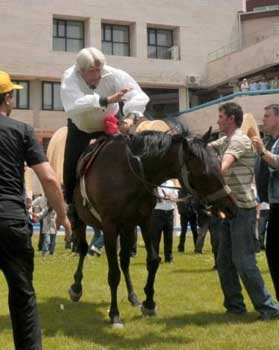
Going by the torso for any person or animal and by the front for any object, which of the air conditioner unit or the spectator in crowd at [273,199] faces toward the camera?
the air conditioner unit

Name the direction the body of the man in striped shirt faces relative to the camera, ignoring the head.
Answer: to the viewer's left

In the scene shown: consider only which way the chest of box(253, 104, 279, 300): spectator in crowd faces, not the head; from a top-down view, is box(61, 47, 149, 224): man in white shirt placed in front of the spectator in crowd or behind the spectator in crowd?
in front

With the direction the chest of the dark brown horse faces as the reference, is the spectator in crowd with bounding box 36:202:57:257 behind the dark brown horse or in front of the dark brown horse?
behind

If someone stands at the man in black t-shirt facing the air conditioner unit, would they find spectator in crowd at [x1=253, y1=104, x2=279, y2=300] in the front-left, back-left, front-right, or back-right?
front-right

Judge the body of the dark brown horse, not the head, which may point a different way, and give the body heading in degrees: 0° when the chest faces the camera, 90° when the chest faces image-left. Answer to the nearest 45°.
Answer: approximately 315°

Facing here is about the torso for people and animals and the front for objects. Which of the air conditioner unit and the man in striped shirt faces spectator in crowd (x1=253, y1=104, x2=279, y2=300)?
the air conditioner unit

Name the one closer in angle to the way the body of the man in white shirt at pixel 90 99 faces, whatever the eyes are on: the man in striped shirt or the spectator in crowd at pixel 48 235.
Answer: the man in striped shirt

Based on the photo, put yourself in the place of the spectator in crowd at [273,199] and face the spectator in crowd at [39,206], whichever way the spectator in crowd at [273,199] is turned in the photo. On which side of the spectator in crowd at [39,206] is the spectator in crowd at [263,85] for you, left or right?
right

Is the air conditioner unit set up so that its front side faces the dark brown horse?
yes

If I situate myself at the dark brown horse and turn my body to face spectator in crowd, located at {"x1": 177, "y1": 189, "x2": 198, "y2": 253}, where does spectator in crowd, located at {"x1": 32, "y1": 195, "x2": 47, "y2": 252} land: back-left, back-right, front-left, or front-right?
front-left

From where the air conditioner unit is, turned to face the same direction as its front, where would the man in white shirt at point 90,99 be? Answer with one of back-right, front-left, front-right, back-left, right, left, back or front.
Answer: front

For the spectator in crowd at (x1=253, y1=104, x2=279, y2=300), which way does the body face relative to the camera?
to the viewer's left

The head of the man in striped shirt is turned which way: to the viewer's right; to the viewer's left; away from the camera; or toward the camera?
to the viewer's left

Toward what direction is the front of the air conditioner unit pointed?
toward the camera

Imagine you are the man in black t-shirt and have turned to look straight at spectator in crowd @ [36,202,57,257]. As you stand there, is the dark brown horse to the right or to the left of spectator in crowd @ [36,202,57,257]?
right

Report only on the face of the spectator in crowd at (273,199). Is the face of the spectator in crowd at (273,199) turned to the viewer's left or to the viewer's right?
to the viewer's left

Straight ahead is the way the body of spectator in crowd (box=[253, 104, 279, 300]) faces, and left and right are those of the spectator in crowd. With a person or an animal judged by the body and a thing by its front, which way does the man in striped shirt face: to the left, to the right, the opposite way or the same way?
the same way

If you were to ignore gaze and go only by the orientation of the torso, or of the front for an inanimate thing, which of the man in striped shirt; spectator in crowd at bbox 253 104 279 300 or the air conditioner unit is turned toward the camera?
the air conditioner unit
